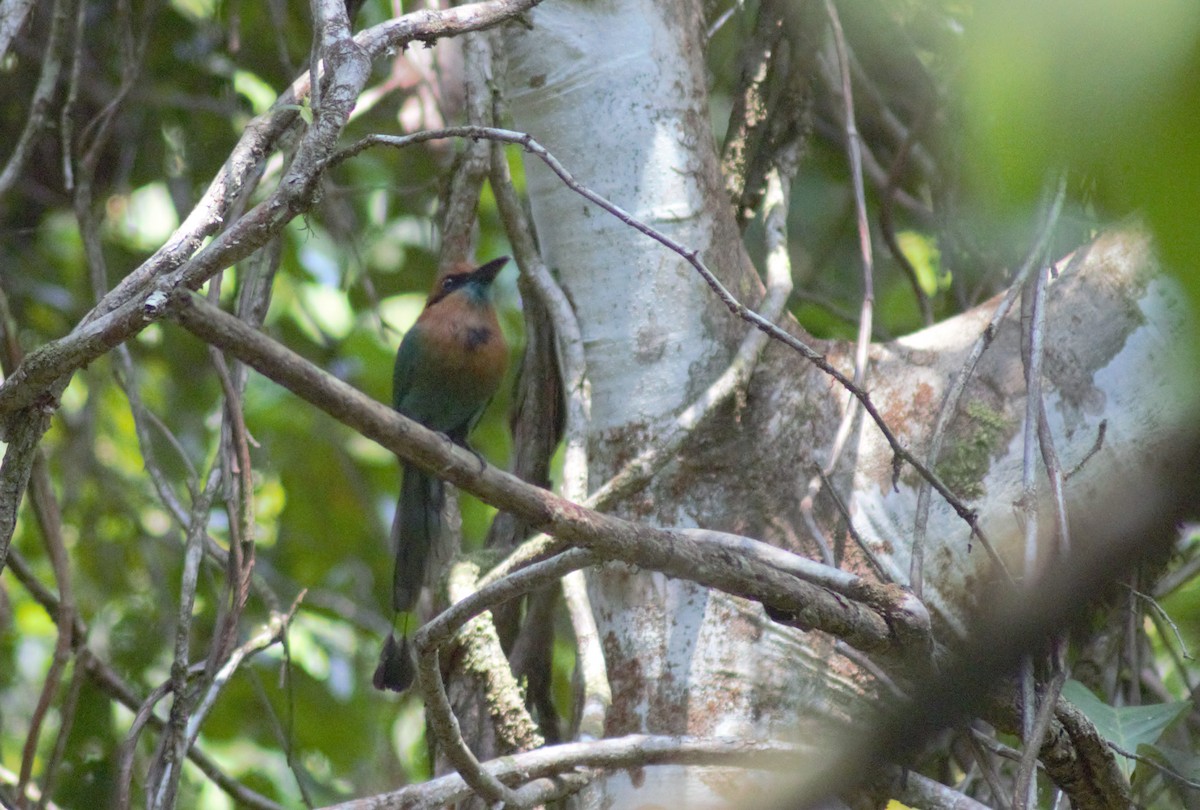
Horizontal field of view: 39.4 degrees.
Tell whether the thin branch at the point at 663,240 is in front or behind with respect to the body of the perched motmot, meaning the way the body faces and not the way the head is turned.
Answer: in front

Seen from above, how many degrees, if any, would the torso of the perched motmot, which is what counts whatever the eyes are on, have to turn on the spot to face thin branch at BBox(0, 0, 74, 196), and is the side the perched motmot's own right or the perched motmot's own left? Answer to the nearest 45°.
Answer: approximately 90° to the perched motmot's own right

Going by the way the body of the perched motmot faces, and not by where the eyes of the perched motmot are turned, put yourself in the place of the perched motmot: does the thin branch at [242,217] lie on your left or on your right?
on your right

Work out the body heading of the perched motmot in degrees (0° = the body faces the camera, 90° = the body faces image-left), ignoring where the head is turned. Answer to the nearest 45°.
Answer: approximately 315°
